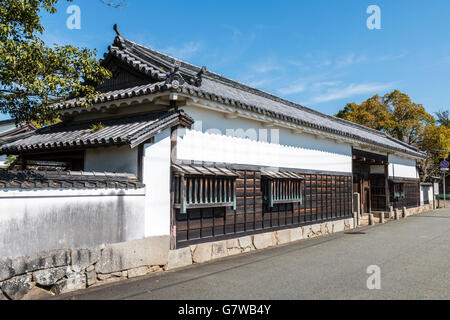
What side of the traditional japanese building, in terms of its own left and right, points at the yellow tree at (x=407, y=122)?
left

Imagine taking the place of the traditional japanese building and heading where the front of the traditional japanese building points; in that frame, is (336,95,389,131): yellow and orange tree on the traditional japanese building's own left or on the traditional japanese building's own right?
on the traditional japanese building's own left

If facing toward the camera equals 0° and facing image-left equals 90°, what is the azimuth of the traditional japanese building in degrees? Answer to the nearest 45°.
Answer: approximately 315°

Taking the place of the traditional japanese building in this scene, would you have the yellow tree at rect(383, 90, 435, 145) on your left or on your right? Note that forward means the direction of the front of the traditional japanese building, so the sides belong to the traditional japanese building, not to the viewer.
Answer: on your left
